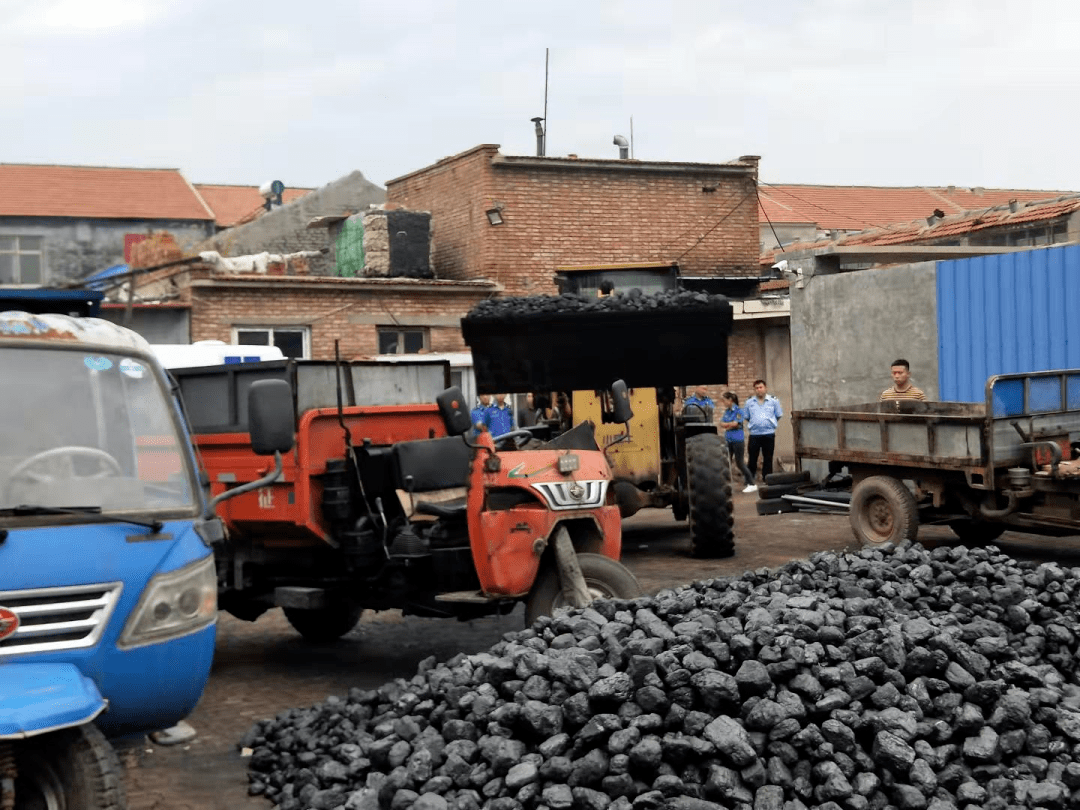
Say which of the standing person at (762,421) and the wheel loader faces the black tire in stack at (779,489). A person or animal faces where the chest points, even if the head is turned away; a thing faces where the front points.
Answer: the standing person

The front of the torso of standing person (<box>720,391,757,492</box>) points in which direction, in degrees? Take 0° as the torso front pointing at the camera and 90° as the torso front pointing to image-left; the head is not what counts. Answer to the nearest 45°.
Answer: approximately 45°

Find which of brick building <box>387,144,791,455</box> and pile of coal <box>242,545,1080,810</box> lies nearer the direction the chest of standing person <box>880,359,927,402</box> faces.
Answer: the pile of coal

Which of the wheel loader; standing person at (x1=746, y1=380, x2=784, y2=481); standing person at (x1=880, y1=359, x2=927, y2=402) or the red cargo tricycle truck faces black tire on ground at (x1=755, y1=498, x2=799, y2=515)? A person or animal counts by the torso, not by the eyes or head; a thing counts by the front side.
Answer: standing person at (x1=746, y1=380, x2=784, y2=481)

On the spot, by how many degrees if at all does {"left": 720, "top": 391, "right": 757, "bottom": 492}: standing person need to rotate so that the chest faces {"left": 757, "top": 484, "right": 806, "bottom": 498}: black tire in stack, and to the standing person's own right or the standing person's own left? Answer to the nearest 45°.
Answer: approximately 45° to the standing person's own left

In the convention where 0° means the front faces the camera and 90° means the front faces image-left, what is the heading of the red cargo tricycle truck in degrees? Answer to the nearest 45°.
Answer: approximately 315°

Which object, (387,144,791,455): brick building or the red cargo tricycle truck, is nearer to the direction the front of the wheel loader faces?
the red cargo tricycle truck

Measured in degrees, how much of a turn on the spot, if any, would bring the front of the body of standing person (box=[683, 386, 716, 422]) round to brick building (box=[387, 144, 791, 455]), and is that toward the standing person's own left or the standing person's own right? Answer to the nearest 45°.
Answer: approximately 180°

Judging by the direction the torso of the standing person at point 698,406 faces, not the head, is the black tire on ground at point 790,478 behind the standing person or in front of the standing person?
in front

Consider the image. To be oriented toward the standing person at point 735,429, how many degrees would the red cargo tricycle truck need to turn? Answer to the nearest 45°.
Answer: approximately 90° to its left

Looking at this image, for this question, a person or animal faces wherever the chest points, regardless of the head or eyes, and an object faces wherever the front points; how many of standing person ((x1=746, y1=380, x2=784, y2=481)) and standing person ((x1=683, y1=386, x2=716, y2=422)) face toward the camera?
2

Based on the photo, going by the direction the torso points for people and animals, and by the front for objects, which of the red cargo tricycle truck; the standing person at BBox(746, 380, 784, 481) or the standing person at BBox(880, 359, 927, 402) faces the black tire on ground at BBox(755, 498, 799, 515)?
the standing person at BBox(746, 380, 784, 481)

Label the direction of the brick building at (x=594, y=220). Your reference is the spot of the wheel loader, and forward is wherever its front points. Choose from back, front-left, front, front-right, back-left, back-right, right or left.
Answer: back
